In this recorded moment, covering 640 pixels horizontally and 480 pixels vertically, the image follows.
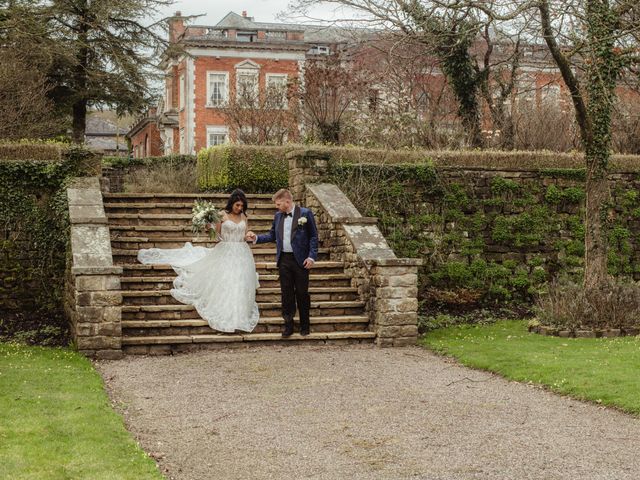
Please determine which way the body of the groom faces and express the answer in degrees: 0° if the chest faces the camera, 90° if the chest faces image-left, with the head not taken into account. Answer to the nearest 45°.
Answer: approximately 45°

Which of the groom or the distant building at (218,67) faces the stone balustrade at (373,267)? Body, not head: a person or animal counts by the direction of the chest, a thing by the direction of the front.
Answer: the distant building

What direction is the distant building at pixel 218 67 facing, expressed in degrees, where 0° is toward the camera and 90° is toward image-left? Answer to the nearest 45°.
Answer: approximately 0°

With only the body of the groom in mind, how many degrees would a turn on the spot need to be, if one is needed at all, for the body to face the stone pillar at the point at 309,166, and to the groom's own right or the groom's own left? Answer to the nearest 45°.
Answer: approximately 135° to the groom's own right

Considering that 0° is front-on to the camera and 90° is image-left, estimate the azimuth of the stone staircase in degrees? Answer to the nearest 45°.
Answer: approximately 0°

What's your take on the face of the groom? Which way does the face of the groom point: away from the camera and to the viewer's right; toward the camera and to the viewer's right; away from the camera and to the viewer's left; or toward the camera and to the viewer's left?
toward the camera and to the viewer's left

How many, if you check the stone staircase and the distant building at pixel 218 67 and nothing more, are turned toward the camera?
2

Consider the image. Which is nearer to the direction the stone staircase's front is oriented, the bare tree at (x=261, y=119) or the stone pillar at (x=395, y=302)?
the stone pillar

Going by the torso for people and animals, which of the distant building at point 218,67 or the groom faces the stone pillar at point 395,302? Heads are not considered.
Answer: the distant building

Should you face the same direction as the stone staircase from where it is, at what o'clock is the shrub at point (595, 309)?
The shrub is roughly at 9 o'clock from the stone staircase.

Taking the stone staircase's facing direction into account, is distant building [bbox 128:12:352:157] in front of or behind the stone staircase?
behind

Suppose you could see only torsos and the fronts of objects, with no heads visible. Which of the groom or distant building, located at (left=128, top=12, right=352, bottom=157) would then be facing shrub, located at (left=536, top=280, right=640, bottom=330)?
the distant building

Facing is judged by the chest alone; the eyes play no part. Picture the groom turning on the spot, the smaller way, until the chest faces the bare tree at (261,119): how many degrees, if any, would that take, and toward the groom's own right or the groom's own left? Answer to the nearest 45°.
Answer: approximately 135° to the groom's own right
